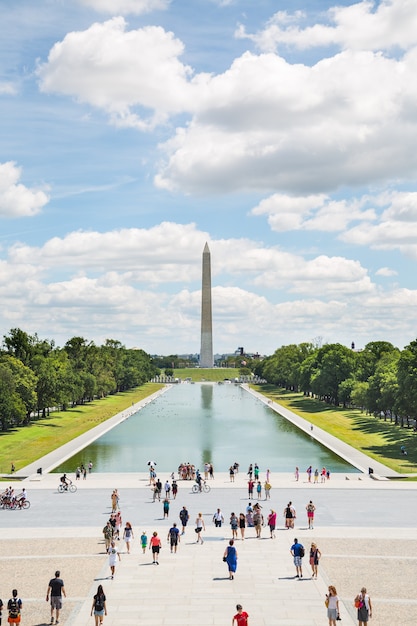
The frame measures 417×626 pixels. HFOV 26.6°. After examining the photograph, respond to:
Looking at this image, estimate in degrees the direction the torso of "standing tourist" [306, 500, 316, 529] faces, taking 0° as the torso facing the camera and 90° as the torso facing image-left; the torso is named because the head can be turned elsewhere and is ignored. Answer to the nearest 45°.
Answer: approximately 180°

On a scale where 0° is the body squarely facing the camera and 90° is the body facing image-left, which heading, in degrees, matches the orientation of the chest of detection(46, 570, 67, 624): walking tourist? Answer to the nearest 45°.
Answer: approximately 180°

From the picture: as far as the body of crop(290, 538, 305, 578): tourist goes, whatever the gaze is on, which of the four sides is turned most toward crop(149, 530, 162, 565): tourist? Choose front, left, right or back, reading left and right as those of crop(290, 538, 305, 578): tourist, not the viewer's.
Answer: left

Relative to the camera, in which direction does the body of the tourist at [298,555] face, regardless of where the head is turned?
away from the camera

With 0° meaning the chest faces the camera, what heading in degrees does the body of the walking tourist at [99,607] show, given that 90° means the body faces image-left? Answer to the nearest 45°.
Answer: approximately 180°

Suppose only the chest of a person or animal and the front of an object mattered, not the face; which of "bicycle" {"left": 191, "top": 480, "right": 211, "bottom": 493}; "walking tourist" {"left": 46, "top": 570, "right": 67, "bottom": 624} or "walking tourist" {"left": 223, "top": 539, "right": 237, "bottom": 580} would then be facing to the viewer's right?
the bicycle
